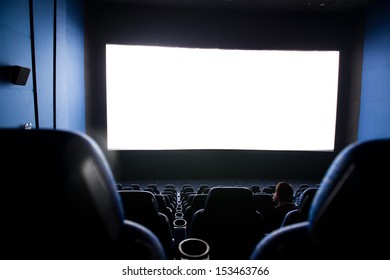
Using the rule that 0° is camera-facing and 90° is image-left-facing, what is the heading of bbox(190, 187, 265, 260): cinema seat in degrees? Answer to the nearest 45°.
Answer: approximately 180°

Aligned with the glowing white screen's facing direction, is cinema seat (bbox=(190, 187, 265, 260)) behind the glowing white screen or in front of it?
in front

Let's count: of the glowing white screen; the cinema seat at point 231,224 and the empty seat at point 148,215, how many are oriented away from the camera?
2

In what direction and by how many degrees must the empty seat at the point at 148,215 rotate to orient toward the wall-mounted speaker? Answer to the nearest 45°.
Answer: approximately 45° to its left

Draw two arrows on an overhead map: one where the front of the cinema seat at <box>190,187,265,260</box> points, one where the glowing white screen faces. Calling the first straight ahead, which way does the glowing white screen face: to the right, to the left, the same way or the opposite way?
the opposite way

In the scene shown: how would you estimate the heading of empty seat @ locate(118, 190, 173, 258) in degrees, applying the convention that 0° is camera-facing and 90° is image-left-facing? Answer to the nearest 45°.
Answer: approximately 180°

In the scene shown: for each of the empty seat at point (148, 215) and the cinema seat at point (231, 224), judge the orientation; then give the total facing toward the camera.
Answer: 0

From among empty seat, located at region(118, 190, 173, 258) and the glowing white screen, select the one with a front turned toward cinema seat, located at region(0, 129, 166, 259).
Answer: the glowing white screen

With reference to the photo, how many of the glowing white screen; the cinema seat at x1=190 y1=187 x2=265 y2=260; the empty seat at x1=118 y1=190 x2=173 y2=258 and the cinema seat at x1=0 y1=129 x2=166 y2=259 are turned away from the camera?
3

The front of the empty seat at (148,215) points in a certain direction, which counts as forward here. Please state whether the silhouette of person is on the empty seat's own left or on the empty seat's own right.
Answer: on the empty seat's own right

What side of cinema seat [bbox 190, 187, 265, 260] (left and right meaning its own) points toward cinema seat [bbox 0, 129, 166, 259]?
back

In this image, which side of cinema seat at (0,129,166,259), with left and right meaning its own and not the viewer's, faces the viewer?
back
